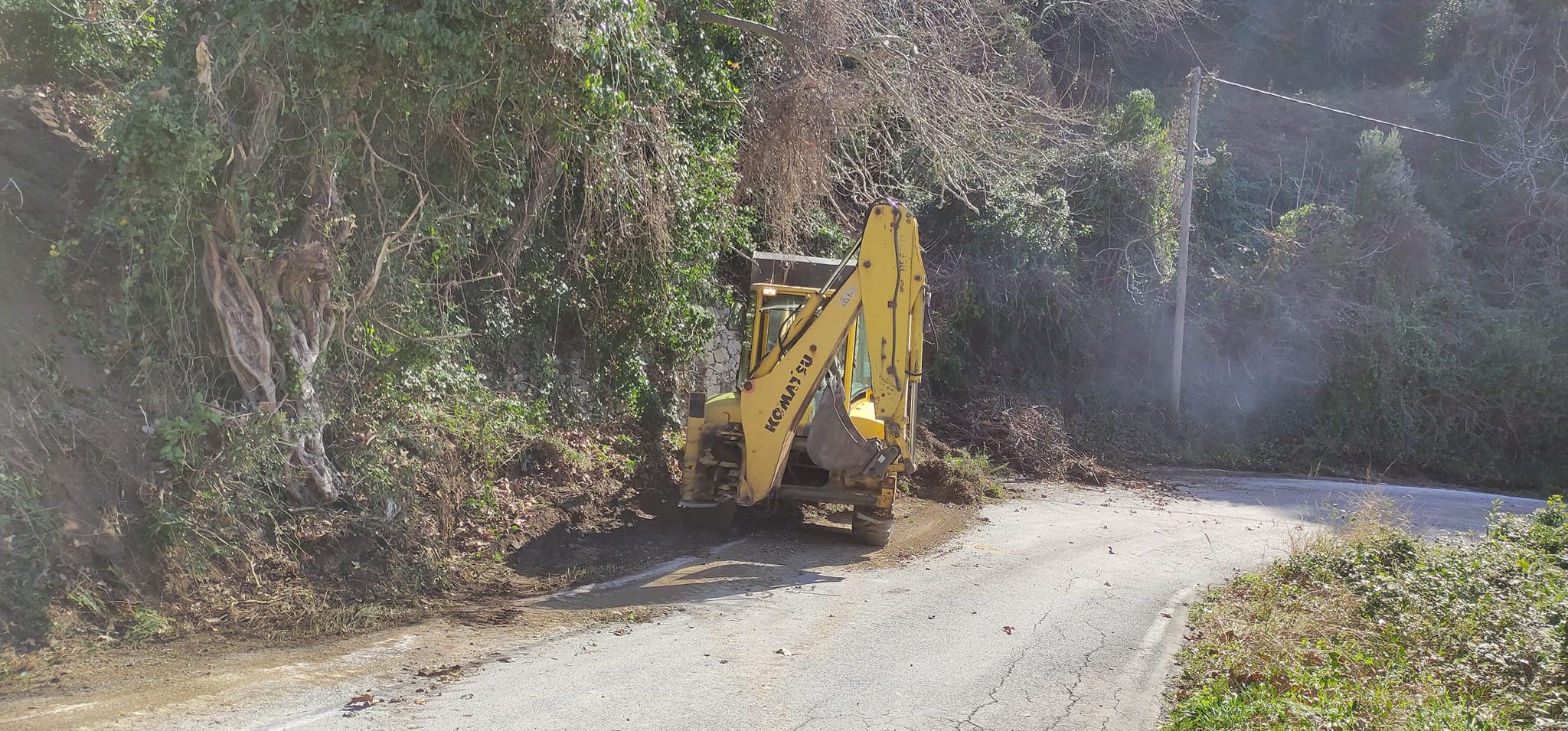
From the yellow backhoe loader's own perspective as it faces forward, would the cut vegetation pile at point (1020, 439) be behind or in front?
in front

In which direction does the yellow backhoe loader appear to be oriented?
away from the camera

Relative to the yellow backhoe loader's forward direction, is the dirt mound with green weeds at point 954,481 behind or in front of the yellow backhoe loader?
in front

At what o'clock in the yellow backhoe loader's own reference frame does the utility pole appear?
The utility pole is roughly at 1 o'clock from the yellow backhoe loader.
